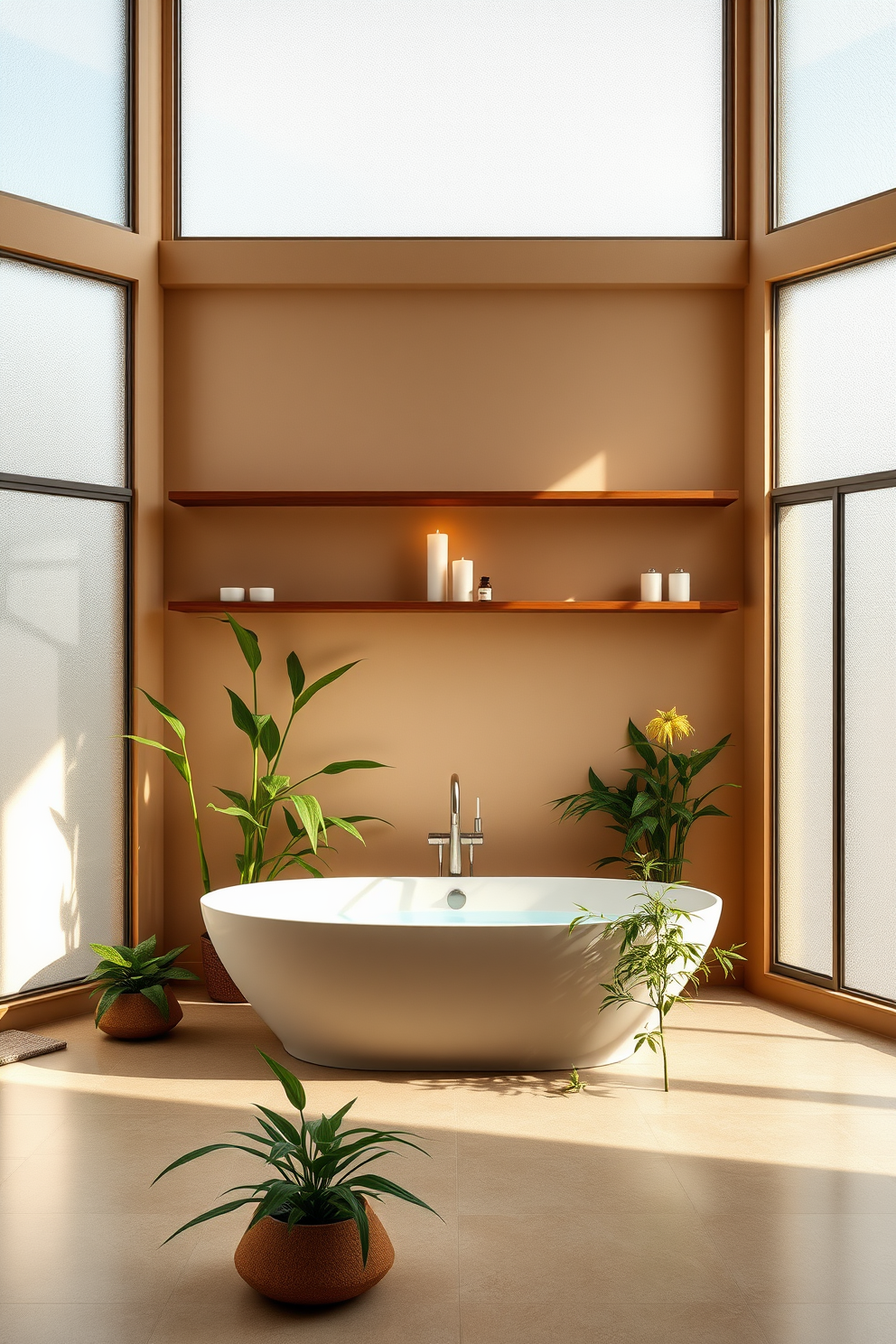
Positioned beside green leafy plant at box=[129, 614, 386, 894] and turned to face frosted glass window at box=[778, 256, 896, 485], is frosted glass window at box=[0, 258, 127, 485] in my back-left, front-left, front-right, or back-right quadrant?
back-right

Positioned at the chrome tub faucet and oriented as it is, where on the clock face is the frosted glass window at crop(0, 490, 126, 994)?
The frosted glass window is roughly at 3 o'clock from the chrome tub faucet.

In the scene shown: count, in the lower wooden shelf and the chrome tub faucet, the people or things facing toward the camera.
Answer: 2

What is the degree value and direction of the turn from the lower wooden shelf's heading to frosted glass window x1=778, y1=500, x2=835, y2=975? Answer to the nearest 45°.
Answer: approximately 90° to its left

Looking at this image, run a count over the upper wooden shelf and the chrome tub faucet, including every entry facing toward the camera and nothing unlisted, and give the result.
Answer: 2

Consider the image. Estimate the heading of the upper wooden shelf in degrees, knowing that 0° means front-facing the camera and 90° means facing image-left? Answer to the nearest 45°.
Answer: approximately 0°

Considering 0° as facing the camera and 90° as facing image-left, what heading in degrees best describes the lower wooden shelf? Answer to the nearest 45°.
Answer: approximately 0°

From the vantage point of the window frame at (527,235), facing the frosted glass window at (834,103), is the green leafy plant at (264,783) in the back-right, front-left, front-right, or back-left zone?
back-right

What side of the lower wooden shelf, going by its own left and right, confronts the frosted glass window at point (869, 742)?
left
